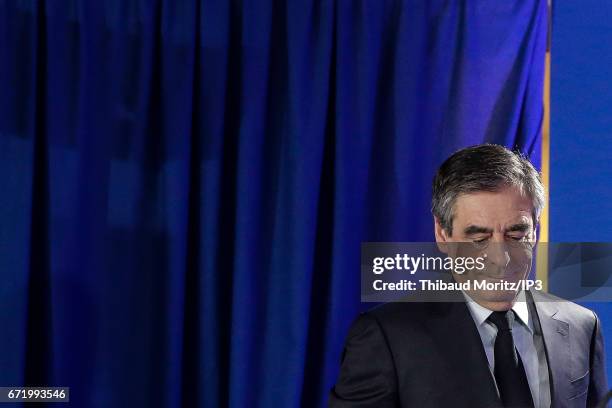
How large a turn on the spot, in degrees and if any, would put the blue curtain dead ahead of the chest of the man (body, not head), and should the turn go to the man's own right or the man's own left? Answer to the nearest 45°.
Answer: approximately 180°

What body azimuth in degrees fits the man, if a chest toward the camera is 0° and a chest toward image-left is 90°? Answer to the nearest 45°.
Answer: approximately 315°
